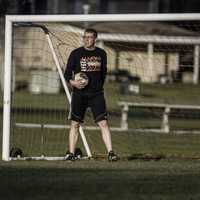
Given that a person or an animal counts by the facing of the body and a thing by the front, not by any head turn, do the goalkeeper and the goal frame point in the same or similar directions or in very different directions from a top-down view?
same or similar directions

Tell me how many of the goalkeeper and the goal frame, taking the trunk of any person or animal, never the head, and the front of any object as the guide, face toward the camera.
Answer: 2

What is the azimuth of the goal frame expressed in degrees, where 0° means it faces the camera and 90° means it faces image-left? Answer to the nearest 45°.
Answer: approximately 0°
